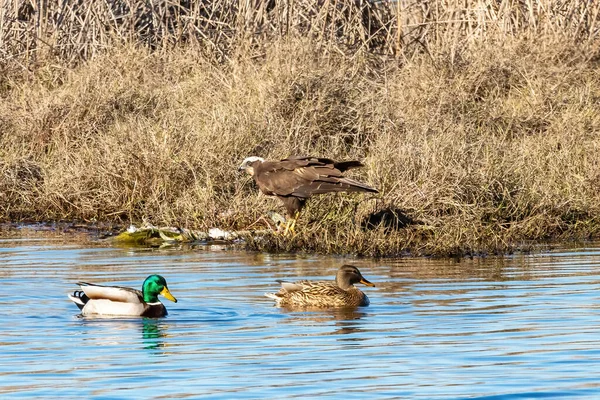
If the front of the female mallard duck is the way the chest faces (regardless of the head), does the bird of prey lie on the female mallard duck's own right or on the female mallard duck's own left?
on the female mallard duck's own left

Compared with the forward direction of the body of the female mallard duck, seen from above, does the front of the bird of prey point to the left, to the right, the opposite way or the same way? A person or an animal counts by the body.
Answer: the opposite way

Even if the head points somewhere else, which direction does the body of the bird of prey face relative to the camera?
to the viewer's left

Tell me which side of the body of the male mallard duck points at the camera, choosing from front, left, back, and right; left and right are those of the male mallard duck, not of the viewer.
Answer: right

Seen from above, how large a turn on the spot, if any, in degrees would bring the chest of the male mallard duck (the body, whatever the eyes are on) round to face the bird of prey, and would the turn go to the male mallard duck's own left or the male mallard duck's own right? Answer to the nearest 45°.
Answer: approximately 45° to the male mallard duck's own left

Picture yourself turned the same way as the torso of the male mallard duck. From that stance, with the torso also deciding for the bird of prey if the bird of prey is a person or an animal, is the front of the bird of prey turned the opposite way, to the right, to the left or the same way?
the opposite way

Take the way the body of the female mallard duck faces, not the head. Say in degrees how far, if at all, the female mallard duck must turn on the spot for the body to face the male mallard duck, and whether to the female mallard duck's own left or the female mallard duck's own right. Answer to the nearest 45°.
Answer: approximately 180°

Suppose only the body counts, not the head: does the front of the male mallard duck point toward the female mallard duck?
yes

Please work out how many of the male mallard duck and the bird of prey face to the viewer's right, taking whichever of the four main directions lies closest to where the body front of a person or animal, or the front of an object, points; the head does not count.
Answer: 1

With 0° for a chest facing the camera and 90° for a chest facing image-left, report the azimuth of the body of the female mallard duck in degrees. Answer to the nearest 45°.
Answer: approximately 270°

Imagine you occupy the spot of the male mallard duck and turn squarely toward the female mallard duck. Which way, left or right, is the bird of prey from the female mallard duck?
left

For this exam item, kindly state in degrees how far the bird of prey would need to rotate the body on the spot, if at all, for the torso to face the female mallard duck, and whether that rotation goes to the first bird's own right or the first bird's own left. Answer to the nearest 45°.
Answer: approximately 90° to the first bird's own left

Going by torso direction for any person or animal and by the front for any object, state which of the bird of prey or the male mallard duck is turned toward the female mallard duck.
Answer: the male mallard duck
